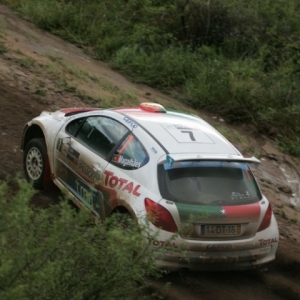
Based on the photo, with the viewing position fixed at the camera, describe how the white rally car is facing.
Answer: facing away from the viewer and to the left of the viewer
